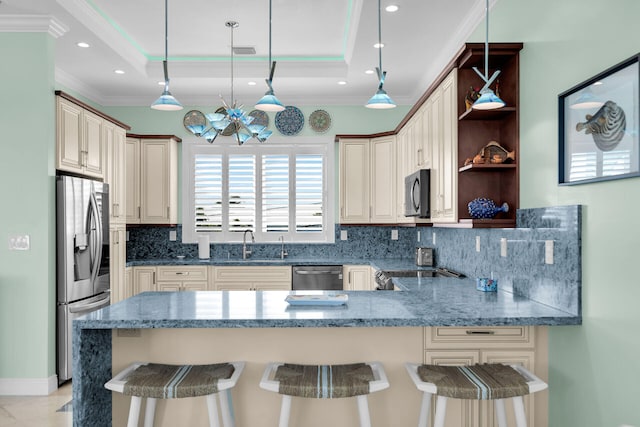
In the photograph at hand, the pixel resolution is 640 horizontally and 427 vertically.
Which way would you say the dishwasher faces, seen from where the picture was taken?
facing the viewer

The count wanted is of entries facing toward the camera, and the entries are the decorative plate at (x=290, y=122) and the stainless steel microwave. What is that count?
1

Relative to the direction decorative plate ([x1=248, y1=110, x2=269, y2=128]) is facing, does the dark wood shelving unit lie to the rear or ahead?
ahead

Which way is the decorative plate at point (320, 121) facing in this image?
toward the camera

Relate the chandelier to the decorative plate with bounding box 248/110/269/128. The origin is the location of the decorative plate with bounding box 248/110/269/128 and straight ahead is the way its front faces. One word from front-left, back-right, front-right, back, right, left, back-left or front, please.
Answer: front

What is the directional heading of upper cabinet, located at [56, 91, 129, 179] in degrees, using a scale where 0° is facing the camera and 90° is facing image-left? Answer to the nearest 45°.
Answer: approximately 315°

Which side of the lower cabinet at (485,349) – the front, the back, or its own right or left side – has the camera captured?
front
